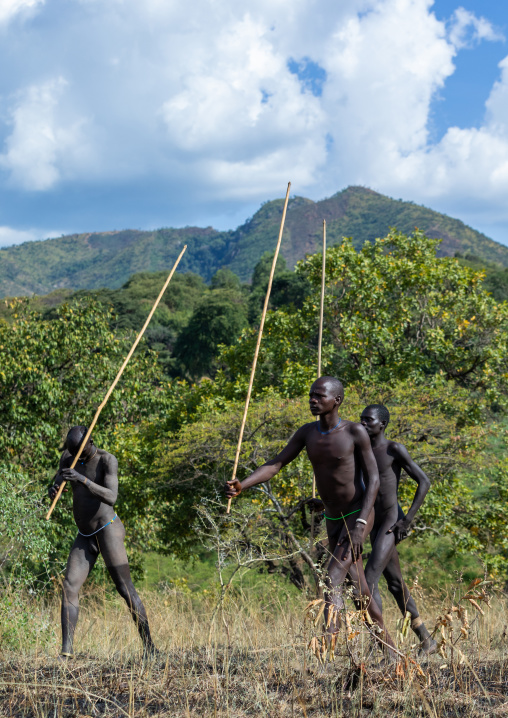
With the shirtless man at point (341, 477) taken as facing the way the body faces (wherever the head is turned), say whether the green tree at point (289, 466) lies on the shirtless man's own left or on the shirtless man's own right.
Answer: on the shirtless man's own right

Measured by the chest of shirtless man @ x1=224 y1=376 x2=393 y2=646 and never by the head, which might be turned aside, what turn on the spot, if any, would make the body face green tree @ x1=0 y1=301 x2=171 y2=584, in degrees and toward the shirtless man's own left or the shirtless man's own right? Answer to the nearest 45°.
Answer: approximately 90° to the shirtless man's own right

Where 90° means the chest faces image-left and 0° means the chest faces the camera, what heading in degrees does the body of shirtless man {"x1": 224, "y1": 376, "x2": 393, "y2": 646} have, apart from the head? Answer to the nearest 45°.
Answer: approximately 45°

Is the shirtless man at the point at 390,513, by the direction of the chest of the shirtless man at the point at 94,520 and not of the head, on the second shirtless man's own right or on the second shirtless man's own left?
on the second shirtless man's own left

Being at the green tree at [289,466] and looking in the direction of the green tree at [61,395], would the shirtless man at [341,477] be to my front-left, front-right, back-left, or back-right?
back-left
